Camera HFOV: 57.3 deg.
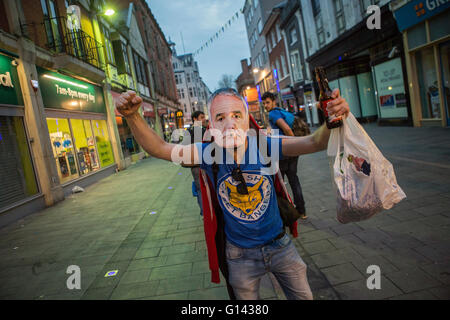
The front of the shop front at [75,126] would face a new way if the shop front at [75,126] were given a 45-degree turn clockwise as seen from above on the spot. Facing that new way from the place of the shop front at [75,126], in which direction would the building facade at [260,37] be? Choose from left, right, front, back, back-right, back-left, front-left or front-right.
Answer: back-left

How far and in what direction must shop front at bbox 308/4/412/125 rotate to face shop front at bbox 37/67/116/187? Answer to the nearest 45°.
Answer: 0° — it already faces it

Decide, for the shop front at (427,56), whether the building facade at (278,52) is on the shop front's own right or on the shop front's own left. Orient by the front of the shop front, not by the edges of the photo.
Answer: on the shop front's own right

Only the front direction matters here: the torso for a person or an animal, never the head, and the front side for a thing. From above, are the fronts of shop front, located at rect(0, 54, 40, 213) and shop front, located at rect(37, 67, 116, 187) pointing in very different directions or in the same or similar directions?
same or similar directions

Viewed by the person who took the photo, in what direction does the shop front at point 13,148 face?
facing the viewer and to the right of the viewer

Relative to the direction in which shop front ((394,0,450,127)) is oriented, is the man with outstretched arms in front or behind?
in front

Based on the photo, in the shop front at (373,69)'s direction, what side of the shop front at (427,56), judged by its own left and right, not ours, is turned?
right

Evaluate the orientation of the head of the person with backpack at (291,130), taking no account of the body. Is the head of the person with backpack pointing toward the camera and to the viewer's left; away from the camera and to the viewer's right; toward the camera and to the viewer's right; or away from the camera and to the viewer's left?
toward the camera and to the viewer's left

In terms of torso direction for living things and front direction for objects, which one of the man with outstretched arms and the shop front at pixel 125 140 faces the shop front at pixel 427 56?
the shop front at pixel 125 140

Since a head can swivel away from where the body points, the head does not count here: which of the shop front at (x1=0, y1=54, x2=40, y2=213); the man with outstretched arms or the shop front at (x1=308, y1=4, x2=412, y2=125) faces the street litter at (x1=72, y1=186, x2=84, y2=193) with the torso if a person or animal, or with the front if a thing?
the shop front at (x1=308, y1=4, x2=412, y2=125)

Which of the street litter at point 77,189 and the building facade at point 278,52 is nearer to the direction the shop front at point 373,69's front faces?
the street litter

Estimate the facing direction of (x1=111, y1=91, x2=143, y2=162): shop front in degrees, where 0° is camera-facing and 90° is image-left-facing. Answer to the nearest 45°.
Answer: approximately 315°

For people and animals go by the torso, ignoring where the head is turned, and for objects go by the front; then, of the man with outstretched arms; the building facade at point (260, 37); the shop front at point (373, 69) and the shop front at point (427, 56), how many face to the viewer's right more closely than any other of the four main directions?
0

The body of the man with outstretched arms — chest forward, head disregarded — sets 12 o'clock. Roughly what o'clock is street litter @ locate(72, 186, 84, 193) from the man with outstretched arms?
The street litter is roughly at 5 o'clock from the man with outstretched arms.

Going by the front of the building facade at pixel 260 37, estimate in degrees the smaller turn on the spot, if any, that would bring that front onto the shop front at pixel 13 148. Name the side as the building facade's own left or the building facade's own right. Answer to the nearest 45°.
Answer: approximately 45° to the building facade's own left

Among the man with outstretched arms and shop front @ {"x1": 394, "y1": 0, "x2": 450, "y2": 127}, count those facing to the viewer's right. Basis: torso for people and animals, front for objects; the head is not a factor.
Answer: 0

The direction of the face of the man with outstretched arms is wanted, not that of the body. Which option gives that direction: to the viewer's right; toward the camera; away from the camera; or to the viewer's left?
toward the camera

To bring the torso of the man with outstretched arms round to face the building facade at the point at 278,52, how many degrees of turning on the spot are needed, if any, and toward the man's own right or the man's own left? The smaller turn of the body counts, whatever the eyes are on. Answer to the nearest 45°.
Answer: approximately 180°

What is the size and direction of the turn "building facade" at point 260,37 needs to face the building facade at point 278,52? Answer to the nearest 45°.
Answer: approximately 45° to its left
